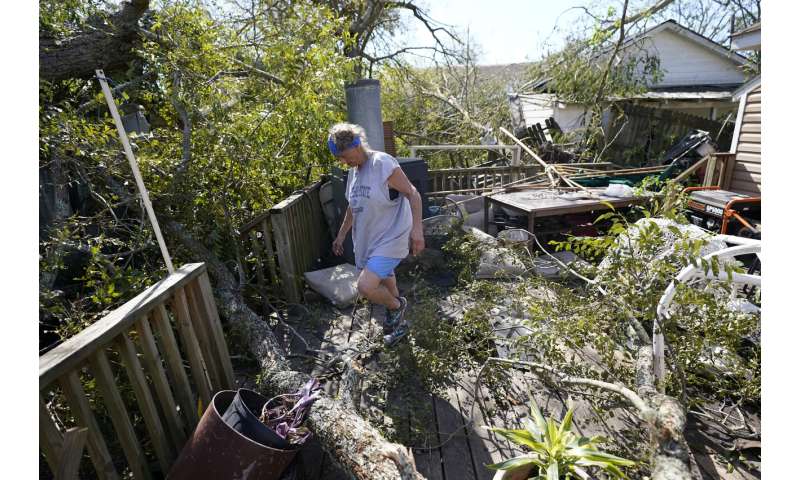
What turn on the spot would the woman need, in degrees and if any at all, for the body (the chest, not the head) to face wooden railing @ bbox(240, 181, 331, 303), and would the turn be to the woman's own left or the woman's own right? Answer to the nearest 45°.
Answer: approximately 90° to the woman's own right

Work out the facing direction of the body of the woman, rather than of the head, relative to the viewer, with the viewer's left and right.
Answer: facing the viewer and to the left of the viewer

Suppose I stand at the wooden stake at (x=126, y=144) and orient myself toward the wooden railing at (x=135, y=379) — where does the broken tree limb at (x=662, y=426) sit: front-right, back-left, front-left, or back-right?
front-left

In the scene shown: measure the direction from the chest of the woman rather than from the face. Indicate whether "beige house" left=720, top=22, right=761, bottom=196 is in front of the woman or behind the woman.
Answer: behind

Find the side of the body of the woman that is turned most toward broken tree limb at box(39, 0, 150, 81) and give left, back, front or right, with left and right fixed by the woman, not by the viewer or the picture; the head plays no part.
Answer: right

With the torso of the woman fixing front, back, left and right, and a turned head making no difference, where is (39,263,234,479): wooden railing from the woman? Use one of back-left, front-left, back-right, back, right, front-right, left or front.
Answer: front

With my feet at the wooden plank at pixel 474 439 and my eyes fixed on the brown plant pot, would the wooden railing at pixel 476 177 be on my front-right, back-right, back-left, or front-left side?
back-right

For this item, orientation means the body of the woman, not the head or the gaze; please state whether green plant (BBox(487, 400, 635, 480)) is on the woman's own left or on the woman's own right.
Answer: on the woman's own left

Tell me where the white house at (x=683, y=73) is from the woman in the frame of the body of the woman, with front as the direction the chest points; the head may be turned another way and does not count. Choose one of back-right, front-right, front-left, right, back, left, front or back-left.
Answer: back

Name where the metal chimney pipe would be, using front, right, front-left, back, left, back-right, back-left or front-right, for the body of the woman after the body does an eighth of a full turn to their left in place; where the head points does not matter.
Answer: back

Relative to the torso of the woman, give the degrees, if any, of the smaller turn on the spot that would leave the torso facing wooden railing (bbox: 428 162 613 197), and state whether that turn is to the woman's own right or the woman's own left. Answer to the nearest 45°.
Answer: approximately 135° to the woman's own right

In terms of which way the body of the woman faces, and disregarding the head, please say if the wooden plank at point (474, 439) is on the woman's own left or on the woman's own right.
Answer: on the woman's own left

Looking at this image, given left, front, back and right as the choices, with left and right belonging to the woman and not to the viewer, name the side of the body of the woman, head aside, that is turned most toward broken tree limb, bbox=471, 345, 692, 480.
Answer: left

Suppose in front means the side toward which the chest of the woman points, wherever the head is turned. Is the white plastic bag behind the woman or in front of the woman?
behind
